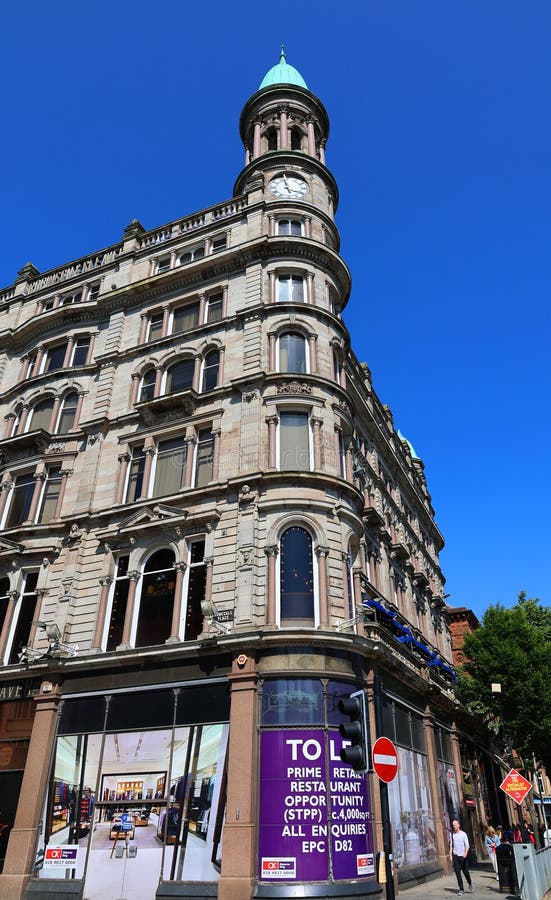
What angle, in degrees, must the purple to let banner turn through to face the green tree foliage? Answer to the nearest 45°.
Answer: approximately 135° to its left

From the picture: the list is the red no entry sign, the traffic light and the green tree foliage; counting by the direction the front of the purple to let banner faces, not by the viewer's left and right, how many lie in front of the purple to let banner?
2

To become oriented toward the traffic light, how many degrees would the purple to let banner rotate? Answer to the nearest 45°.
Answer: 0° — it already faces it

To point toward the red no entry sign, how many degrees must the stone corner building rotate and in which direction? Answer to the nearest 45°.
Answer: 0° — it already faces it

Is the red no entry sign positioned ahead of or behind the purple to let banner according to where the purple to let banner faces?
ahead

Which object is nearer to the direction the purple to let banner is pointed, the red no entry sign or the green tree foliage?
the red no entry sign

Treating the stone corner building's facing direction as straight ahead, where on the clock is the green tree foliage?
The green tree foliage is roughly at 8 o'clock from the stone corner building.

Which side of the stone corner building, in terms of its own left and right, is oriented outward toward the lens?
front

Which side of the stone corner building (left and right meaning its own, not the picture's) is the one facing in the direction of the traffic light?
front

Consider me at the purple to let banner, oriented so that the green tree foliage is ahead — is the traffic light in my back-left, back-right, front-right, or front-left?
back-right

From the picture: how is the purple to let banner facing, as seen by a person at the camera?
facing the viewer
